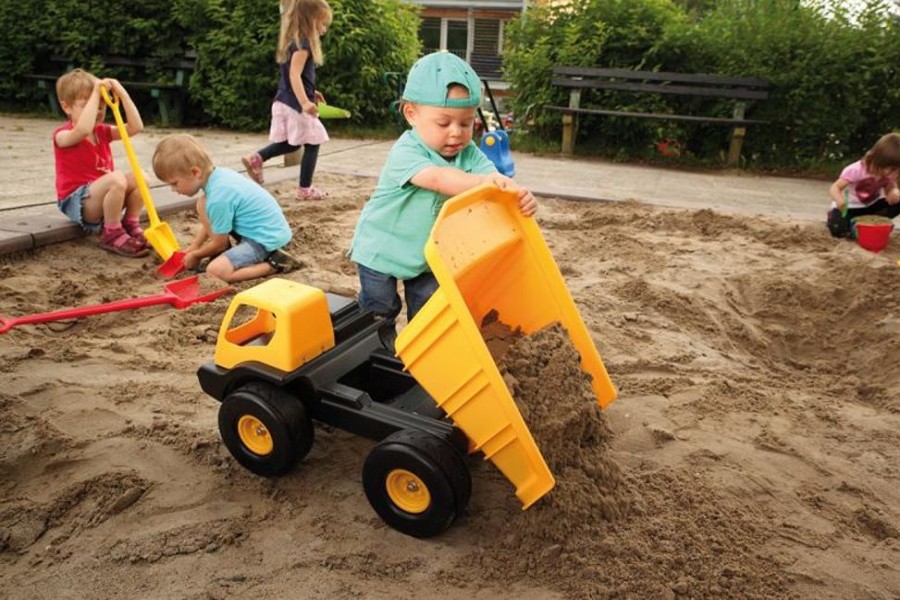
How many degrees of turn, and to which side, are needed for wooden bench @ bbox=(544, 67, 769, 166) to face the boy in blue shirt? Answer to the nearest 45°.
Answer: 0° — it already faces them

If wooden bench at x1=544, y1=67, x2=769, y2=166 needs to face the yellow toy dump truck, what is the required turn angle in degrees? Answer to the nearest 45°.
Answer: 0° — it already faces it

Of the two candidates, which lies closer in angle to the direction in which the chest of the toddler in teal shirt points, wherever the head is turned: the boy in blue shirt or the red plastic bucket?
the red plastic bucket

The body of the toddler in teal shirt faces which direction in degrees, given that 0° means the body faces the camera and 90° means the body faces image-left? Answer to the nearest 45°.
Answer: approximately 315°

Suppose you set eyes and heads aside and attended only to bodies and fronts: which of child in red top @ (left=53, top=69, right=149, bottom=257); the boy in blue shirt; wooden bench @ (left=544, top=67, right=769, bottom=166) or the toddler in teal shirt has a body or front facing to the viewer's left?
the boy in blue shirt

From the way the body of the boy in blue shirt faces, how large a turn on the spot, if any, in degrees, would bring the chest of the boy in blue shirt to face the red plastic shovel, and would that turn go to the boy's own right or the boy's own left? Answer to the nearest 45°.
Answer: approximately 45° to the boy's own left

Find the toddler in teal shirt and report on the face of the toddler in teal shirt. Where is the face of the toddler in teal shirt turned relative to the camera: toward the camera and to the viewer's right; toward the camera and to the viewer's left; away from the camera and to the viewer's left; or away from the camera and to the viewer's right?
toward the camera and to the viewer's right

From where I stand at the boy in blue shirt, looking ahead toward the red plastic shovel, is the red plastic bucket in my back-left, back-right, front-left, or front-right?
back-left

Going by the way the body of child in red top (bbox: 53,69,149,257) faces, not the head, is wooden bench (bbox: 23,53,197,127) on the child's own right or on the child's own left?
on the child's own left

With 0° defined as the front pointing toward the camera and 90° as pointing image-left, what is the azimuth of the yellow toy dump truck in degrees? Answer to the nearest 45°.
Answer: approximately 135°
